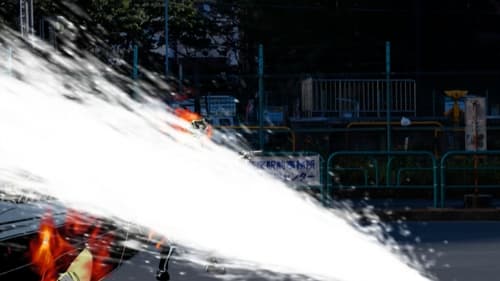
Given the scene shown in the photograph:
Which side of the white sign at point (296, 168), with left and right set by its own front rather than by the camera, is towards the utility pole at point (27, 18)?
right

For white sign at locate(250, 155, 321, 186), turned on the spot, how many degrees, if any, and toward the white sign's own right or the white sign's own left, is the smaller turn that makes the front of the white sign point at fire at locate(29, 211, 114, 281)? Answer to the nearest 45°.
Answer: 0° — it already faces it

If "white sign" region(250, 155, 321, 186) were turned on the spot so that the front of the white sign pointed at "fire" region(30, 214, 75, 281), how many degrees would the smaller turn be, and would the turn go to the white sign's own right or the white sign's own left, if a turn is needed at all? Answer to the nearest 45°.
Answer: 0° — it already faces it

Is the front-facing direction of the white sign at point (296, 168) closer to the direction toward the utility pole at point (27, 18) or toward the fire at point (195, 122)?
the fire

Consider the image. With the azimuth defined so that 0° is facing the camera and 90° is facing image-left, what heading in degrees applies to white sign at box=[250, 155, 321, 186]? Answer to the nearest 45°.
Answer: approximately 0°
